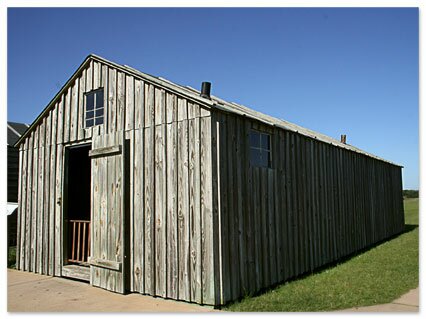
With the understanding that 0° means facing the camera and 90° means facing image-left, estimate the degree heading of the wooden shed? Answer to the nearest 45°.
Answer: approximately 45°
